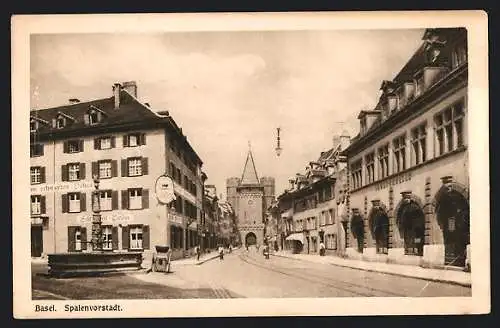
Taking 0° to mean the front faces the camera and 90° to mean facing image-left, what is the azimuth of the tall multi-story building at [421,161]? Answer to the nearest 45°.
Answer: approximately 45°

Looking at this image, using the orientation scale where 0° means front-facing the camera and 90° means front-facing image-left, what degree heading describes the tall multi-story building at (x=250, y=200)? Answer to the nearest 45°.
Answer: approximately 0°

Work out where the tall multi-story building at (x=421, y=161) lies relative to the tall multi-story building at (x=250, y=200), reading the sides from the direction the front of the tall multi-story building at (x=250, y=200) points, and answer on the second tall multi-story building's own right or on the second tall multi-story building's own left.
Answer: on the second tall multi-story building's own left

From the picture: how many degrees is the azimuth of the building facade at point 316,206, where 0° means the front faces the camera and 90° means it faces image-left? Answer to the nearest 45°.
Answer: approximately 45°

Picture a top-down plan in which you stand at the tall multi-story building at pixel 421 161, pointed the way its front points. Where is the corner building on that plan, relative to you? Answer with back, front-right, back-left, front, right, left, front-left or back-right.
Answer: front-right
